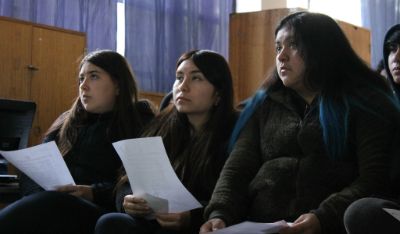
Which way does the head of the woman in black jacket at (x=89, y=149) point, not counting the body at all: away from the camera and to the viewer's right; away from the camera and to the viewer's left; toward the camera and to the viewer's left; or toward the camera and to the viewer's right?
toward the camera and to the viewer's left

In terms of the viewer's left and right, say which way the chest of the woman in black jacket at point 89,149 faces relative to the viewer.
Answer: facing the viewer and to the left of the viewer

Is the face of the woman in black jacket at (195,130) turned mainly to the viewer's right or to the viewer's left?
to the viewer's left

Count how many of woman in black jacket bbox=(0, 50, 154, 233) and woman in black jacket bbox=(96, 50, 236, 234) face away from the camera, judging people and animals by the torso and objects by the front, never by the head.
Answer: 0

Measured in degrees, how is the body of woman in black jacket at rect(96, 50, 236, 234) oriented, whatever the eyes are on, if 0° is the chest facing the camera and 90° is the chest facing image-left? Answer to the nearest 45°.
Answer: approximately 45°

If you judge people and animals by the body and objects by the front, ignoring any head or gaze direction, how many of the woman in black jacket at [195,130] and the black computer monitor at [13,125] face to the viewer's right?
0
